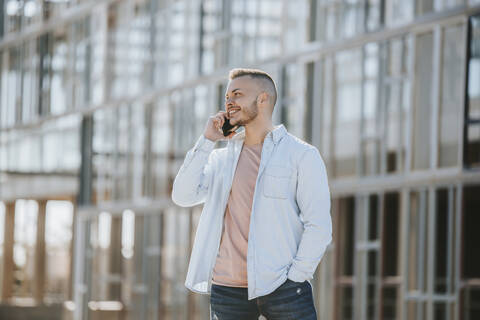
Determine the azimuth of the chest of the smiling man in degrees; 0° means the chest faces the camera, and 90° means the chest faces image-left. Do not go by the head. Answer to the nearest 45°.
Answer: approximately 45°
